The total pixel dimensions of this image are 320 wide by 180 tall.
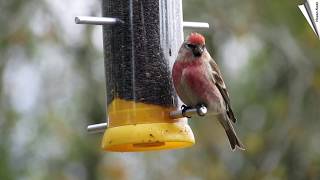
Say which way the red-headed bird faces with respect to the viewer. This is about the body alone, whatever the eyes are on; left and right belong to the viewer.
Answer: facing the viewer and to the left of the viewer
